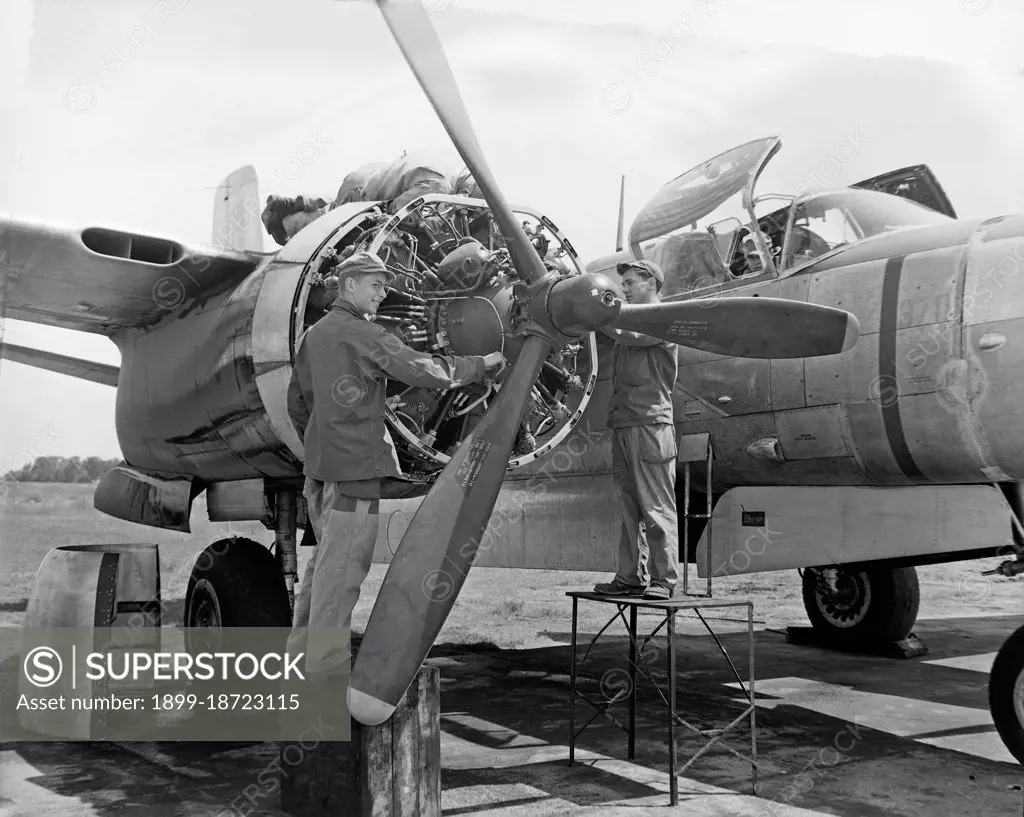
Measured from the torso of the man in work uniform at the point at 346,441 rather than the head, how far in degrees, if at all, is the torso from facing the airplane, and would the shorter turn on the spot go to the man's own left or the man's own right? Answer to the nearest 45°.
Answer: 0° — they already face it

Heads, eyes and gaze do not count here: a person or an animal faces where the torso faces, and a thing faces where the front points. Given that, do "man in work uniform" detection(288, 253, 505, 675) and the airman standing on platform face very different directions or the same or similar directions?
very different directions

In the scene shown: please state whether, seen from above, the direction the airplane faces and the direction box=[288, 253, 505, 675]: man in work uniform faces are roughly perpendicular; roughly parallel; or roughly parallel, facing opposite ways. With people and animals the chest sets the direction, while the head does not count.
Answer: roughly perpendicular

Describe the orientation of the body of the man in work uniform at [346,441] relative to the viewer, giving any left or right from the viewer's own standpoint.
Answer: facing away from the viewer and to the right of the viewer

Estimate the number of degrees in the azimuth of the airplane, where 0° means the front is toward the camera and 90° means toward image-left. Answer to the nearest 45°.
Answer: approximately 315°

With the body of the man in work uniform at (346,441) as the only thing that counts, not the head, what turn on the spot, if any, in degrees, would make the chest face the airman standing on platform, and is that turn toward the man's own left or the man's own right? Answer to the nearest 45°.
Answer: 0° — they already face them

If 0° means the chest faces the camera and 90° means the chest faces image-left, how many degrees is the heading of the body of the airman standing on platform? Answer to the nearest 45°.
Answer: approximately 45°

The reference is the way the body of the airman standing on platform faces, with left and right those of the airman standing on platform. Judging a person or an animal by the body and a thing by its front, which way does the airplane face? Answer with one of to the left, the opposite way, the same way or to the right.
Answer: to the left

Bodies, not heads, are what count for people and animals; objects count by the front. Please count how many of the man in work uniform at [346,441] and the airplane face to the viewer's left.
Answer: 0

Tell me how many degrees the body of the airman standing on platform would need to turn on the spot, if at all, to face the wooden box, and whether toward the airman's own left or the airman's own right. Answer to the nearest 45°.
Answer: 0° — they already face it

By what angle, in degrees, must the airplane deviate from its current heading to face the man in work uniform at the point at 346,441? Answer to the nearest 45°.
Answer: approximately 90° to its right
